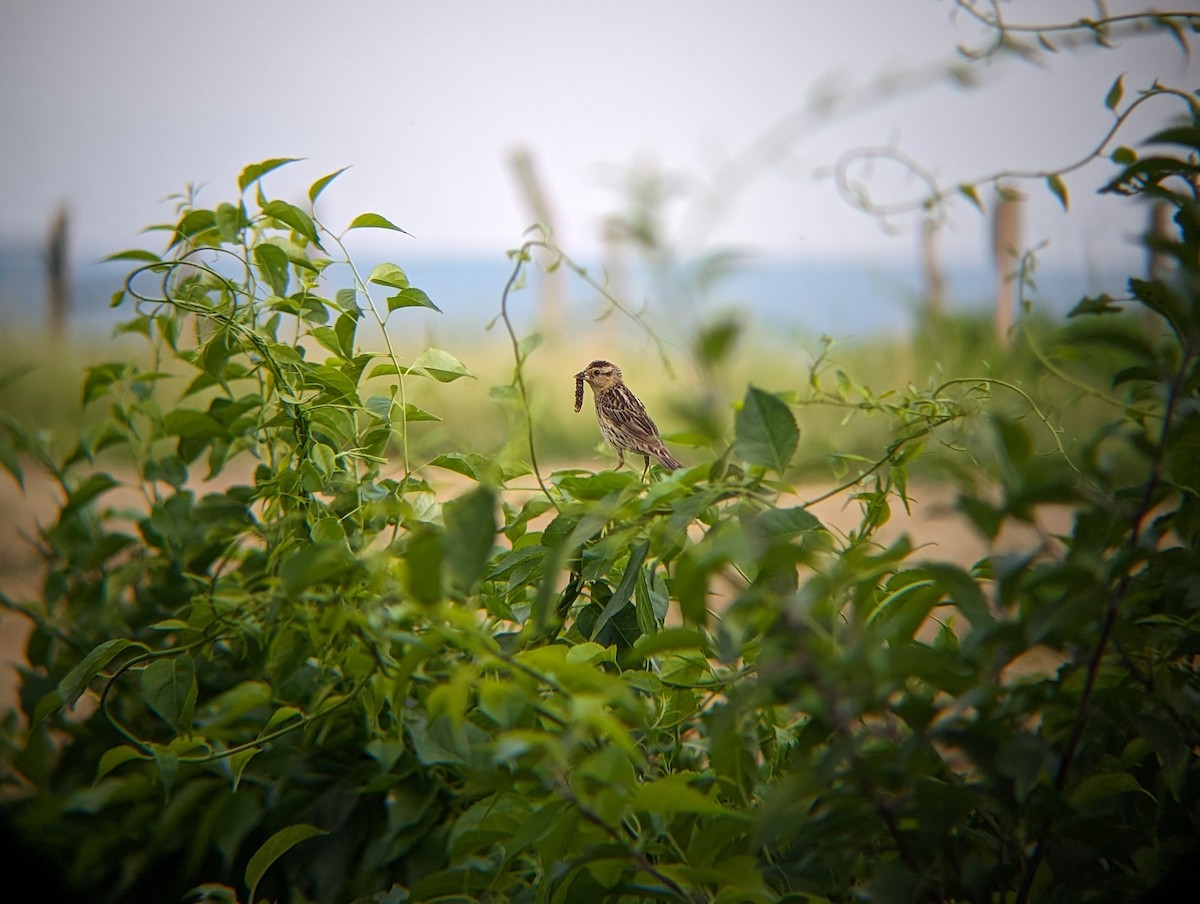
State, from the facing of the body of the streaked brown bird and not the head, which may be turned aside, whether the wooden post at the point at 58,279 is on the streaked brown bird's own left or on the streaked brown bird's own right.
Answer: on the streaked brown bird's own right

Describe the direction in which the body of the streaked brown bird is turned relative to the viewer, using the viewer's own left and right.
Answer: facing to the left of the viewer
